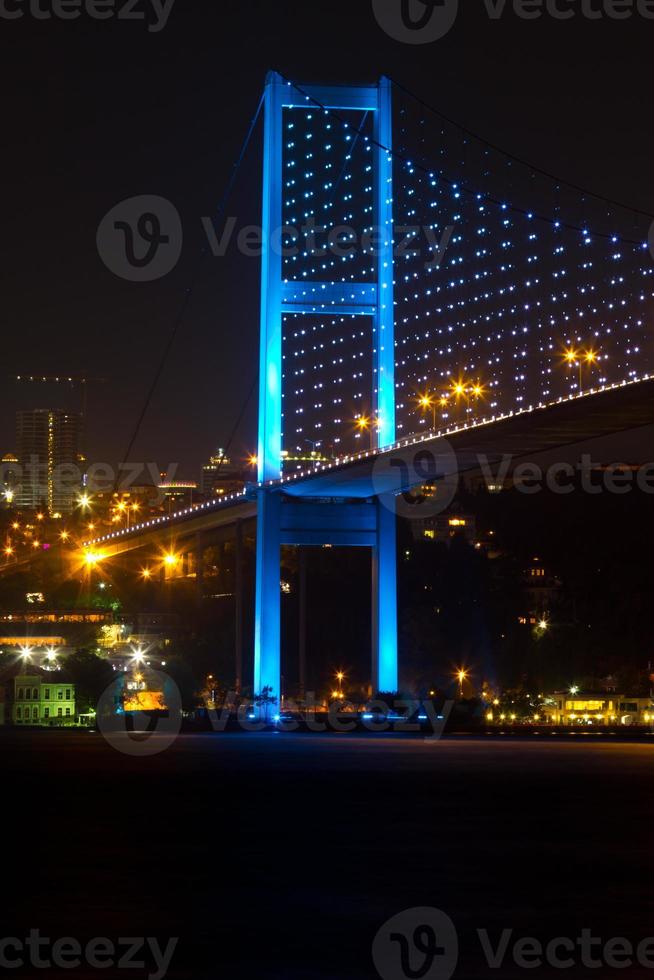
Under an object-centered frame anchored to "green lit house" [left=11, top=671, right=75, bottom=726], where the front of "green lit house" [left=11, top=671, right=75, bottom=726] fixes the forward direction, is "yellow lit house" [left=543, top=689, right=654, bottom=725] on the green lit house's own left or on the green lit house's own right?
on the green lit house's own left

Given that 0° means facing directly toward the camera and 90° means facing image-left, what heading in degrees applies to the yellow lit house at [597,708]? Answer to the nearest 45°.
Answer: approximately 0°

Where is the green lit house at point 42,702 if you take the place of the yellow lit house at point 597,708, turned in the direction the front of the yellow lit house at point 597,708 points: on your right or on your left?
on your right

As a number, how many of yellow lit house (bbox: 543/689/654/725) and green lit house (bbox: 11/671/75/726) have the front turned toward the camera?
2
